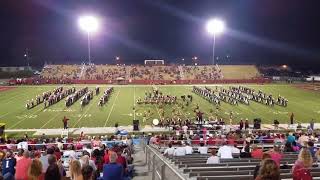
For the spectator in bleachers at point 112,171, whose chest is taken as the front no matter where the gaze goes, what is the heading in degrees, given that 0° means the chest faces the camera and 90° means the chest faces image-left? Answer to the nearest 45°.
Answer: approximately 180°

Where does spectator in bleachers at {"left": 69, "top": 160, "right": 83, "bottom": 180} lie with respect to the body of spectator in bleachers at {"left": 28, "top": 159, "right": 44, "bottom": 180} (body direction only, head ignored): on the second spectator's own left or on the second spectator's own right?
on the second spectator's own right

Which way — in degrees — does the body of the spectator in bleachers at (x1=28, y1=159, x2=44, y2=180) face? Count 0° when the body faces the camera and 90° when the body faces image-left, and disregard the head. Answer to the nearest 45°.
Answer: approximately 180°

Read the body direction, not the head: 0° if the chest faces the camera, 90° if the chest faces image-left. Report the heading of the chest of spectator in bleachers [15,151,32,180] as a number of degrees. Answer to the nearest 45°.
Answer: approximately 225°

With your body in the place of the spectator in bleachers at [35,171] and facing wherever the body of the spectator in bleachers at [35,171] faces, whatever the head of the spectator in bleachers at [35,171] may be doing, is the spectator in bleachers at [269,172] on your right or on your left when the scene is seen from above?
on your right

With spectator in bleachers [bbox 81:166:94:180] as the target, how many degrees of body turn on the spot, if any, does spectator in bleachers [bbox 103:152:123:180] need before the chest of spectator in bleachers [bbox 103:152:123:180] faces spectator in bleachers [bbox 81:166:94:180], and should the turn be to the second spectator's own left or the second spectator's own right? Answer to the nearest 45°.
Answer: approximately 135° to the second spectator's own left

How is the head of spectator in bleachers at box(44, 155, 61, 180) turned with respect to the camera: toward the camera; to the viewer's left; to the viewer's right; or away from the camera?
away from the camera

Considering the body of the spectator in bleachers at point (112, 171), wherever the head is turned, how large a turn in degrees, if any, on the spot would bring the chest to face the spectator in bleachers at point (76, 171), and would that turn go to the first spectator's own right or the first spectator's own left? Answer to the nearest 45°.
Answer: approximately 135° to the first spectator's own left

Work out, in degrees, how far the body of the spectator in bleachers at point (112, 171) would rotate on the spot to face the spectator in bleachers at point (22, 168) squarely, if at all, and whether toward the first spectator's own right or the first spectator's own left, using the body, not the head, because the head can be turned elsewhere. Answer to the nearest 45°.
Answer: approximately 90° to the first spectator's own left

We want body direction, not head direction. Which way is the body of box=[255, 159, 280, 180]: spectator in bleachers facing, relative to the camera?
away from the camera
